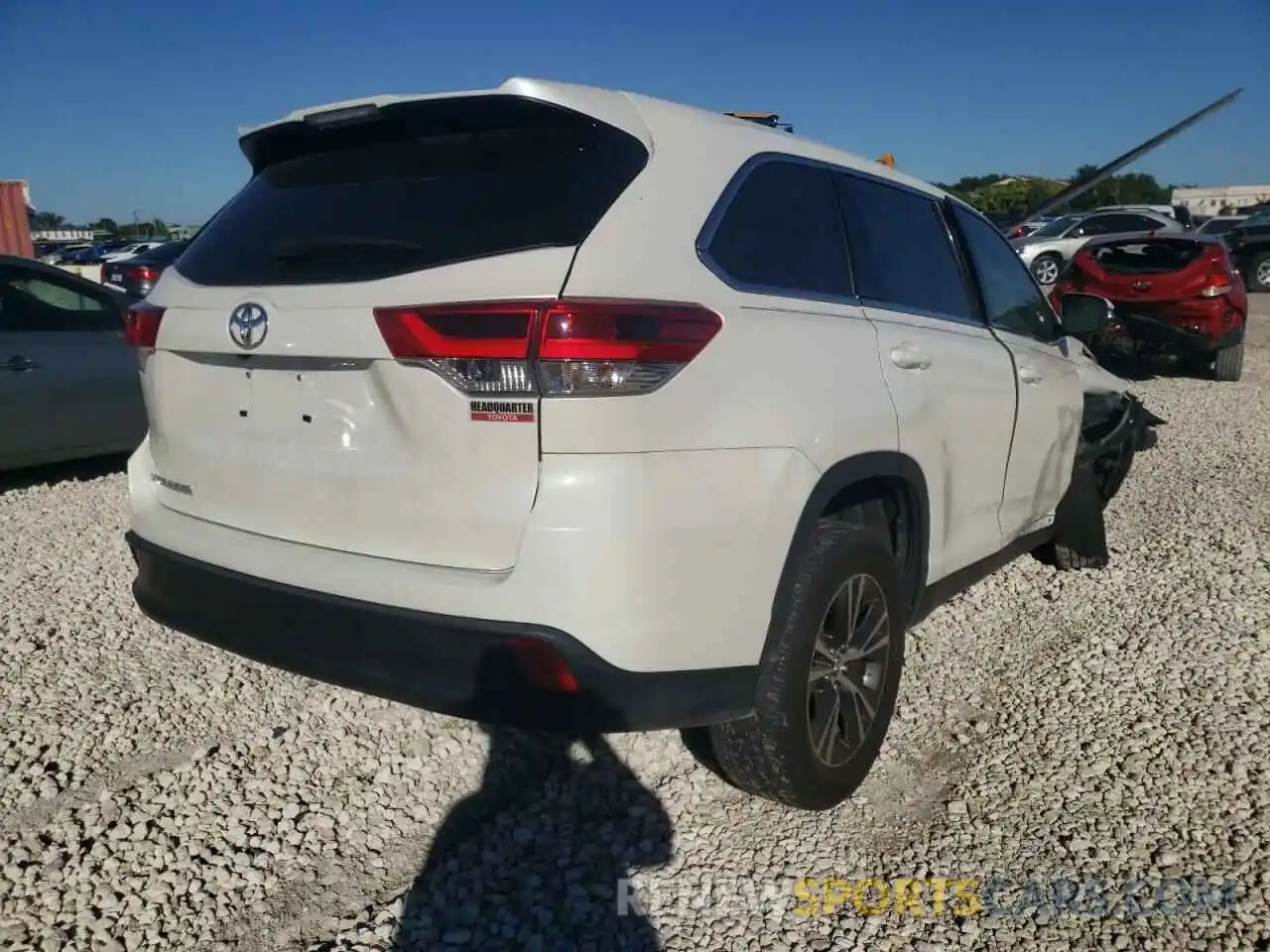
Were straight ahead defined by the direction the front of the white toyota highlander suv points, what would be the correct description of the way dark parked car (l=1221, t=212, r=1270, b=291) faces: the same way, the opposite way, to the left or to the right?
to the left

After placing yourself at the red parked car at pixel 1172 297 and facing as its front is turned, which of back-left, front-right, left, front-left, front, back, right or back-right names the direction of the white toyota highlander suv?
back

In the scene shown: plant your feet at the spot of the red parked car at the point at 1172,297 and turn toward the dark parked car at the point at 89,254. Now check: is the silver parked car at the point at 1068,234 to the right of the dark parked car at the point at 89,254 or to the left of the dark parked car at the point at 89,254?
right

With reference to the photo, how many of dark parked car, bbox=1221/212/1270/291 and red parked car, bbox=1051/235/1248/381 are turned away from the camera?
1

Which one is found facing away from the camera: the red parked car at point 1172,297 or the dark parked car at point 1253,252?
the red parked car

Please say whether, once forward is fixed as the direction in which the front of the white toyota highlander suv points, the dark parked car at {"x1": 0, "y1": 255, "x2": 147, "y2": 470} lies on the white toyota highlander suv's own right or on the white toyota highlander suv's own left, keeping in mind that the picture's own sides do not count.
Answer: on the white toyota highlander suv's own left

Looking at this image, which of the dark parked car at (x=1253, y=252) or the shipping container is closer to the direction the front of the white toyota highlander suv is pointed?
the dark parked car

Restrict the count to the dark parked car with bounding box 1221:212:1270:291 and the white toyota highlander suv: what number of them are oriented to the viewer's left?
1

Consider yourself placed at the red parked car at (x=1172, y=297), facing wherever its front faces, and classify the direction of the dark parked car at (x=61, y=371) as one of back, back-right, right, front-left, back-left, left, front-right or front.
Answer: back-left

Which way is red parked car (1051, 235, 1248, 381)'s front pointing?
away from the camera

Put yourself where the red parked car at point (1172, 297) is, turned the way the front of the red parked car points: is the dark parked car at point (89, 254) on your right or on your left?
on your left

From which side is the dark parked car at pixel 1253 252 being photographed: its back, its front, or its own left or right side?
left
